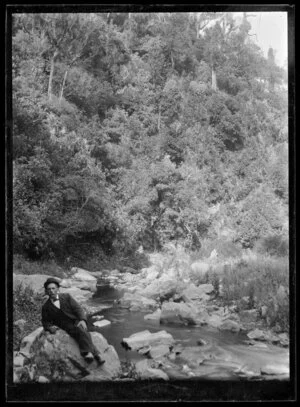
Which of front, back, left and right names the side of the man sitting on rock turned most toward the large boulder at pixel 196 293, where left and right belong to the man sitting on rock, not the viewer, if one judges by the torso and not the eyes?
left

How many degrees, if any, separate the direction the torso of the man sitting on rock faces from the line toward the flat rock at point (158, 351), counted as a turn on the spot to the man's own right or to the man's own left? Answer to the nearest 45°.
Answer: approximately 90° to the man's own left

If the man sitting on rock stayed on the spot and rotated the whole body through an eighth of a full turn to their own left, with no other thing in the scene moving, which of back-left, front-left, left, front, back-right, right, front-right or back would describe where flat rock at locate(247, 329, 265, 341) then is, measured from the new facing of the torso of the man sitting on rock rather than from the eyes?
front-left

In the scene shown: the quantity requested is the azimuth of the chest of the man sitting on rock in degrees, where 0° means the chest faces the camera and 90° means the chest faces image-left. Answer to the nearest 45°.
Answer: approximately 0°

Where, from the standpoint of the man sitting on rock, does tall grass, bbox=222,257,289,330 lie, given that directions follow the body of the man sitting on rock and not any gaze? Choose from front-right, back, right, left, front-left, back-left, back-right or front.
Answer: left

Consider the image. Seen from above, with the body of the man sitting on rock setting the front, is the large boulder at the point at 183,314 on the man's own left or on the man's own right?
on the man's own left
